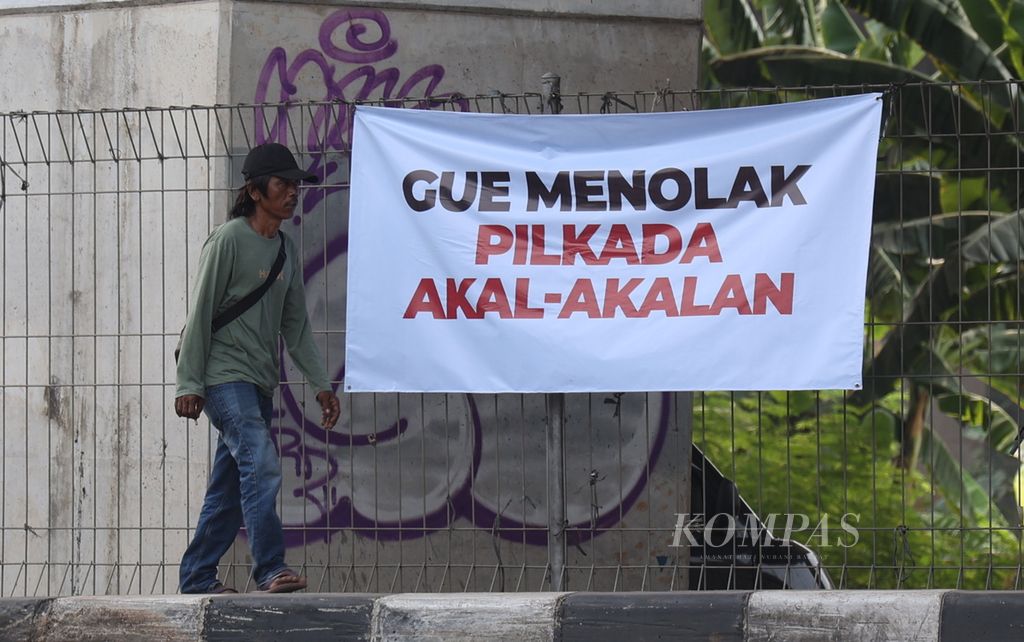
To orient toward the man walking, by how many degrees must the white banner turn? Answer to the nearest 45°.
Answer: approximately 90° to its right

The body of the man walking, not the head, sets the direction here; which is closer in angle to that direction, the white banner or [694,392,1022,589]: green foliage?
the white banner

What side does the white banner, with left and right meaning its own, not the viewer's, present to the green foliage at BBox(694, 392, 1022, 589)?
back

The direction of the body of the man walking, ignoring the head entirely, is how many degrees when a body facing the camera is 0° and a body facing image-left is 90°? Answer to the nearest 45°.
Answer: approximately 315°

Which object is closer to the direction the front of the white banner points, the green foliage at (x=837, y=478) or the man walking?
the man walking

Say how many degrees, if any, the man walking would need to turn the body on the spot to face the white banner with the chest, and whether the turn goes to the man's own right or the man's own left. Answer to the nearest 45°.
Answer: approximately 45° to the man's own left

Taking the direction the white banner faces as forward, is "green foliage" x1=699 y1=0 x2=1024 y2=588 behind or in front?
behind

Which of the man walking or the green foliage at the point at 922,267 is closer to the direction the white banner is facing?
the man walking
